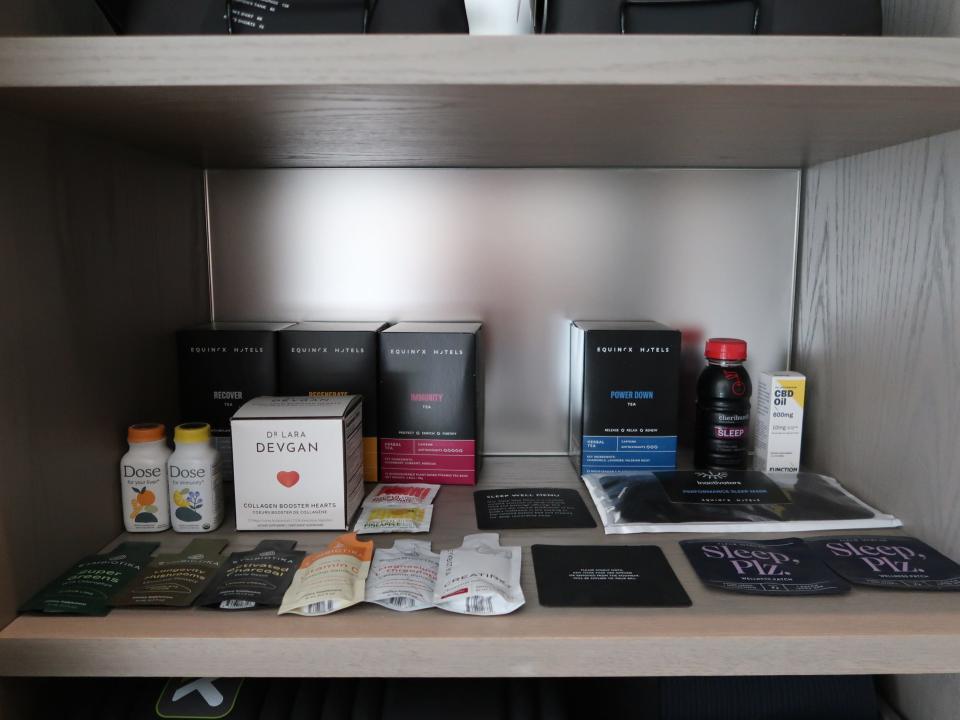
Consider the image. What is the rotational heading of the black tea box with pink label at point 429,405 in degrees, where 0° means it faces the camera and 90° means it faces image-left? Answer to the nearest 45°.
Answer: approximately 0°
